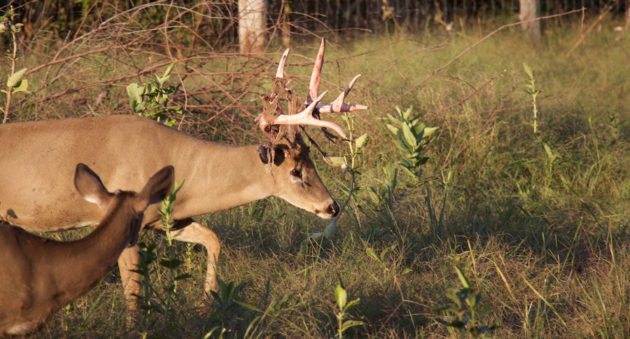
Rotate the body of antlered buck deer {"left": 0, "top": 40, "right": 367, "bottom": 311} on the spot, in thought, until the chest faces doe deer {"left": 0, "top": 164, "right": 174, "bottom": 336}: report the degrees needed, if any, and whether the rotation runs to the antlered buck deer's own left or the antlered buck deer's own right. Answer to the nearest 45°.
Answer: approximately 90° to the antlered buck deer's own right

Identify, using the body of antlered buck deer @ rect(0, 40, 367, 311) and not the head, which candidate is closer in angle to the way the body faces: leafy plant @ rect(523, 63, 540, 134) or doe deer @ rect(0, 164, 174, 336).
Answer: the leafy plant

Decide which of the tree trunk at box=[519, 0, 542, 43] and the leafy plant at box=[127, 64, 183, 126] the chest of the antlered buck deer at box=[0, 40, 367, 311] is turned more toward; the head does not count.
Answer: the tree trunk

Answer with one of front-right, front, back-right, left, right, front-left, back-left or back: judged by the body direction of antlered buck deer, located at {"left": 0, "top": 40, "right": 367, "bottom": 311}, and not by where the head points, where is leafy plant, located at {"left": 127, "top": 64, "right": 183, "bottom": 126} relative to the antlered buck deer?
left

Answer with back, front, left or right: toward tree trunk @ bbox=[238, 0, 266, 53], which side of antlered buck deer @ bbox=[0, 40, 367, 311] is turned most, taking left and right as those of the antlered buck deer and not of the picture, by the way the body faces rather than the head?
left

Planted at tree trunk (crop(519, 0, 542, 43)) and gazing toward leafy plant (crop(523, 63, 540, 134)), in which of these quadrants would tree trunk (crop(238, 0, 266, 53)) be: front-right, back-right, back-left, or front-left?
front-right

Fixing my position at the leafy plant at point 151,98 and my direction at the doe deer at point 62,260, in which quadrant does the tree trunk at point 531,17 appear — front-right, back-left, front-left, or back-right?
back-left

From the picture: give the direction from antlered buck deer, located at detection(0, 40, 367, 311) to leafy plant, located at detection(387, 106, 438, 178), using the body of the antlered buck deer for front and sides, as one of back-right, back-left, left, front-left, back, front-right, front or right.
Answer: front

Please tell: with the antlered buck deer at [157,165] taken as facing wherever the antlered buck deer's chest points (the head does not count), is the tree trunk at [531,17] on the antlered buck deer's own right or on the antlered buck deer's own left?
on the antlered buck deer's own left

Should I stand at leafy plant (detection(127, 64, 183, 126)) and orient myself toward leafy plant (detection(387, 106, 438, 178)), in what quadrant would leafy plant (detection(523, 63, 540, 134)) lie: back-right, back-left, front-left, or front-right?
front-left

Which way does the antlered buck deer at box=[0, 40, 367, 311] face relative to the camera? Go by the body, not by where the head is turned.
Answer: to the viewer's right

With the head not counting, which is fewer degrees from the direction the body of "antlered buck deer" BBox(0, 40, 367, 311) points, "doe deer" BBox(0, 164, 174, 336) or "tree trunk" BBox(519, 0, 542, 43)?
the tree trunk
